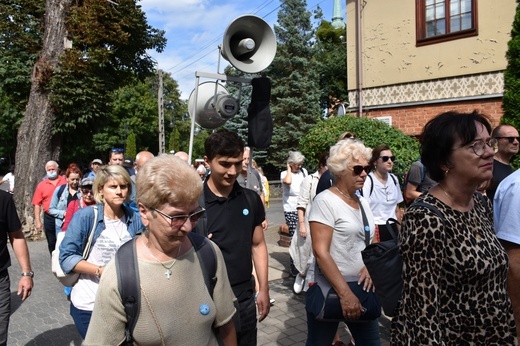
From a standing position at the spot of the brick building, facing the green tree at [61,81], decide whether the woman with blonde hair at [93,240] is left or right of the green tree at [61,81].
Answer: left

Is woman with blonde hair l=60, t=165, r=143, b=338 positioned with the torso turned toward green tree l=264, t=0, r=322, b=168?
no

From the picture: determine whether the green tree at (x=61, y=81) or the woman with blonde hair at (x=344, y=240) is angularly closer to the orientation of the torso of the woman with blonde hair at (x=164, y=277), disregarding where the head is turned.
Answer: the woman with blonde hair

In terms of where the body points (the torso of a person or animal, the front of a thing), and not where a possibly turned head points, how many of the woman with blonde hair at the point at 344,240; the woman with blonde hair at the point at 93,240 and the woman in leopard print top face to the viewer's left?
0

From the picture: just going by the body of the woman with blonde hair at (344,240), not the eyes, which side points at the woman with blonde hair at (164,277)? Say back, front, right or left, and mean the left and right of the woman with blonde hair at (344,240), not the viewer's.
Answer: right

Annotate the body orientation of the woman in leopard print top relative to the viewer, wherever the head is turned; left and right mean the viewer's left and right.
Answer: facing the viewer and to the right of the viewer

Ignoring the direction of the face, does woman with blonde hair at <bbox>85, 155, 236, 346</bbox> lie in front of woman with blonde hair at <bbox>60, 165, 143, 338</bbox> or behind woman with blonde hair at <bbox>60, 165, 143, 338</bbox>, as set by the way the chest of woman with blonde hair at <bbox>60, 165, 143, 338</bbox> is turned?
in front

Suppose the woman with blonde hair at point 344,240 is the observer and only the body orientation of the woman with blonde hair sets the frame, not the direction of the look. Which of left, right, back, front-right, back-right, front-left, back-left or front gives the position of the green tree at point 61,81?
back

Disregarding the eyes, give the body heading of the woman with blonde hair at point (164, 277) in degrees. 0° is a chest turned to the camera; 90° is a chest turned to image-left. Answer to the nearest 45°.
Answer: approximately 315°

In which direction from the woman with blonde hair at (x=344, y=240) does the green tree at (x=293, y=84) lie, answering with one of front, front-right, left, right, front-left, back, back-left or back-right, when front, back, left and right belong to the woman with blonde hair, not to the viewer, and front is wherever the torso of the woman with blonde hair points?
back-left

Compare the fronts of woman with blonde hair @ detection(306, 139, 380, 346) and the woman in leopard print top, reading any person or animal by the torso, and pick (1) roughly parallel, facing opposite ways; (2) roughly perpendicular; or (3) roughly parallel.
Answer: roughly parallel

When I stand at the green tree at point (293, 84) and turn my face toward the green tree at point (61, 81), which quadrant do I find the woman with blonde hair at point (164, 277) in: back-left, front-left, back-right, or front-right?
front-left

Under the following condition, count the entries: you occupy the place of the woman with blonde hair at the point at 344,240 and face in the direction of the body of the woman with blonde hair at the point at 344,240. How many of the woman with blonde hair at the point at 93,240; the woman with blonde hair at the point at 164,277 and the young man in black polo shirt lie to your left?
0

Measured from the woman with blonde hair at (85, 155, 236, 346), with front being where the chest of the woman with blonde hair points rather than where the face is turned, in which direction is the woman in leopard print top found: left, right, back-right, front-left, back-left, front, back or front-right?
front-left
